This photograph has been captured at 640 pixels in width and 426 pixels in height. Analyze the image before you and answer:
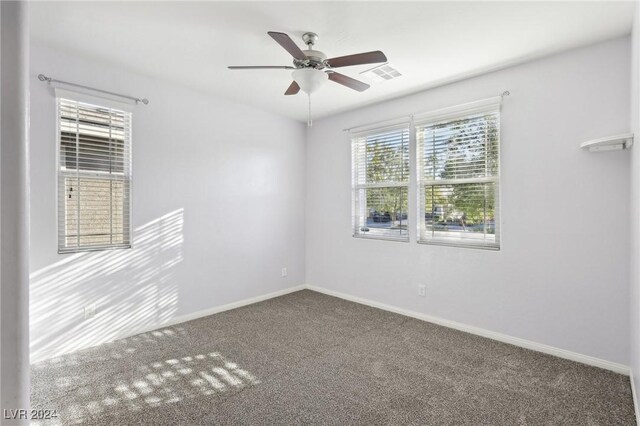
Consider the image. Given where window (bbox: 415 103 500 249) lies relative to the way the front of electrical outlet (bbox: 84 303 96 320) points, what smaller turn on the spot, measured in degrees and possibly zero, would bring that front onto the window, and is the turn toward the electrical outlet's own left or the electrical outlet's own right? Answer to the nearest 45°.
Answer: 0° — it already faces it

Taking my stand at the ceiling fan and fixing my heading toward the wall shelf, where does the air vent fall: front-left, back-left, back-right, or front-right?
front-left

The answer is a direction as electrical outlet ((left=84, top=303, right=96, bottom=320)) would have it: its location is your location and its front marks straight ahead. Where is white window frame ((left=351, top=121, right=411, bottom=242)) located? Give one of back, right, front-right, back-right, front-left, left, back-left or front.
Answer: front-left

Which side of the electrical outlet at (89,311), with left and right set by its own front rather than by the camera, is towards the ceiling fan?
front

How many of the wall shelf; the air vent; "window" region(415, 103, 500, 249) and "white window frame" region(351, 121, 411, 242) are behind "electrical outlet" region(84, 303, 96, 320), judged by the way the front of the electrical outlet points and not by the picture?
0

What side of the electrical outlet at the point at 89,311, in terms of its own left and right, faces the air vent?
front

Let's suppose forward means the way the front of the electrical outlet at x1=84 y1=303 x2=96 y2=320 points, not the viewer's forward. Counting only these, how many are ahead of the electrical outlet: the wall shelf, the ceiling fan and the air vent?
3

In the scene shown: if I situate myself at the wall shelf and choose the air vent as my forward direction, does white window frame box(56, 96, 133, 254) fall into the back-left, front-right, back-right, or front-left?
front-left

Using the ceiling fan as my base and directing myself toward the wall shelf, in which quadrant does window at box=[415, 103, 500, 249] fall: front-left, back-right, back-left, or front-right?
front-left

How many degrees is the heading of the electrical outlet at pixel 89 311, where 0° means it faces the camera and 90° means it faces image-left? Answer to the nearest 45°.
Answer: approximately 315°

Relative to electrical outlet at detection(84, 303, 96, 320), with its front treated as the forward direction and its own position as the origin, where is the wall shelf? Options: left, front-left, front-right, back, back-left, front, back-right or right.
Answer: front

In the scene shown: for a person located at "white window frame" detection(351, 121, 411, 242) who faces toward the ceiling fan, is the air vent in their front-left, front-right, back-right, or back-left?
front-left

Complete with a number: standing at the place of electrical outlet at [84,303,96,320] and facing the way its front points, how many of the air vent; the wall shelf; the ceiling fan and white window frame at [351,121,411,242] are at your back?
0

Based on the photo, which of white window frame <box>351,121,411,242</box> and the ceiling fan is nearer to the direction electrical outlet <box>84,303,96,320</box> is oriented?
the ceiling fan

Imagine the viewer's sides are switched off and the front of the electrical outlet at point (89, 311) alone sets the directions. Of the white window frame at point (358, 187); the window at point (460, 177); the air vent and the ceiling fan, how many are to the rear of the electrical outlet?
0
